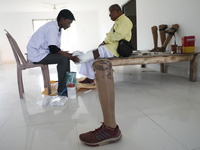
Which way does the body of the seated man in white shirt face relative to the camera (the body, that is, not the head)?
to the viewer's right

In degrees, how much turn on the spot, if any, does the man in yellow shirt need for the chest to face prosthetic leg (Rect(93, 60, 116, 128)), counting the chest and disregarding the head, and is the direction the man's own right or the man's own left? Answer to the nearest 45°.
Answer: approximately 90° to the man's own left

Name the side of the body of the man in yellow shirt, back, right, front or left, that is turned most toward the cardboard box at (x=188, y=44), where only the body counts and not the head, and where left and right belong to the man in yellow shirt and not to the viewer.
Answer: back

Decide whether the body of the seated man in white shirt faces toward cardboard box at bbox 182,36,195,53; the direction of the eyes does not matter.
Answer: yes

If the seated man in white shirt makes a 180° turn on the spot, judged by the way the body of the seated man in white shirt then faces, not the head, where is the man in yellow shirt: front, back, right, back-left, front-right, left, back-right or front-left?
back

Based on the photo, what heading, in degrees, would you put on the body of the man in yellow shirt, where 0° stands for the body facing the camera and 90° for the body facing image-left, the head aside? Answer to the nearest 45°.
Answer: approximately 90°

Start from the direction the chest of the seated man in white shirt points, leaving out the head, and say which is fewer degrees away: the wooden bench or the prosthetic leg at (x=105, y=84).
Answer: the wooden bench

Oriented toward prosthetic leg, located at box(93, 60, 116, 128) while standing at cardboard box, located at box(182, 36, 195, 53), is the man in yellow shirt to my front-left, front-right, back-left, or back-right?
front-right

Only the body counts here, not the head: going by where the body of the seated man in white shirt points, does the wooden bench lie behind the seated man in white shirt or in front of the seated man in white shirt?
in front

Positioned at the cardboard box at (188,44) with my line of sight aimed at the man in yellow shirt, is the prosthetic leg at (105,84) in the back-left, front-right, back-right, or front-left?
front-left
